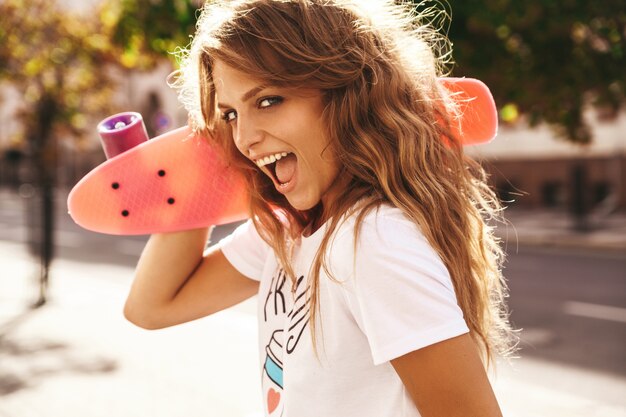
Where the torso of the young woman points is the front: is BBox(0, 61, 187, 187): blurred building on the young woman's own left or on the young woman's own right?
on the young woman's own right

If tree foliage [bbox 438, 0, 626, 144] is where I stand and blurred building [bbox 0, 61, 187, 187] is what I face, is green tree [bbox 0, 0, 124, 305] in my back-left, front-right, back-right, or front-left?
front-left

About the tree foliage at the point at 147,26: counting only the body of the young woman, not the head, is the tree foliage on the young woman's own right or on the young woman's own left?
on the young woman's own right

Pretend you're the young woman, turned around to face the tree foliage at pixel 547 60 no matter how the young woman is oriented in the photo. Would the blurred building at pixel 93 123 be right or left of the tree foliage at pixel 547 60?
left

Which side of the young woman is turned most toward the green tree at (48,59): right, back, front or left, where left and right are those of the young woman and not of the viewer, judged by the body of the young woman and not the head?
right
